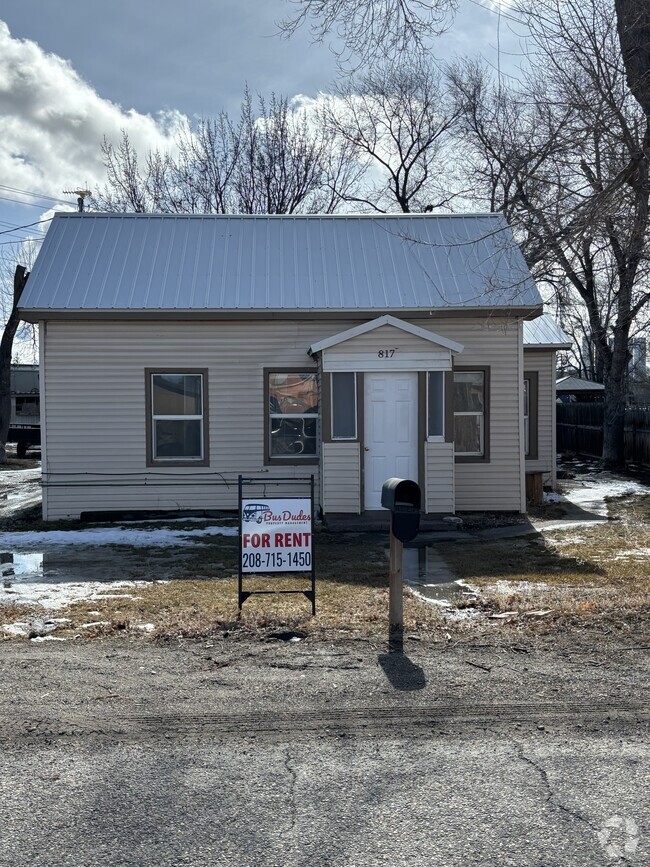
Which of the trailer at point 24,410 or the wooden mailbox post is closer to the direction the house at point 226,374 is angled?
the wooden mailbox post

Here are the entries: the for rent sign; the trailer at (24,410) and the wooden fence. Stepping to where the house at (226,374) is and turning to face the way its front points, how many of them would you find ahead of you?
1

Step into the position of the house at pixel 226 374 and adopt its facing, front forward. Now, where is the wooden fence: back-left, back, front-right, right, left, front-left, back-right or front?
back-left

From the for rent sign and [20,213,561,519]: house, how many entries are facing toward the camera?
2

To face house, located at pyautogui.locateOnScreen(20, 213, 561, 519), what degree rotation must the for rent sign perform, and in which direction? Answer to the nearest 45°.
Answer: approximately 180°

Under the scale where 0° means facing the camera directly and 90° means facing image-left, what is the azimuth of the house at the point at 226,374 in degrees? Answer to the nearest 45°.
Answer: approximately 0°

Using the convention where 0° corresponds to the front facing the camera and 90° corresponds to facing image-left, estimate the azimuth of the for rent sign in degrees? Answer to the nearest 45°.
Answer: approximately 0°

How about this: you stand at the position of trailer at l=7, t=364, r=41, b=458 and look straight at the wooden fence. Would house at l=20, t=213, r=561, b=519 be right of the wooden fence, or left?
right

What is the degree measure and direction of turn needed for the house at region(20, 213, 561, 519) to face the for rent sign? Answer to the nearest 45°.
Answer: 0° — it already faces it

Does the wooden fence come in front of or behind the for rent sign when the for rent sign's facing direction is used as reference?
behind
